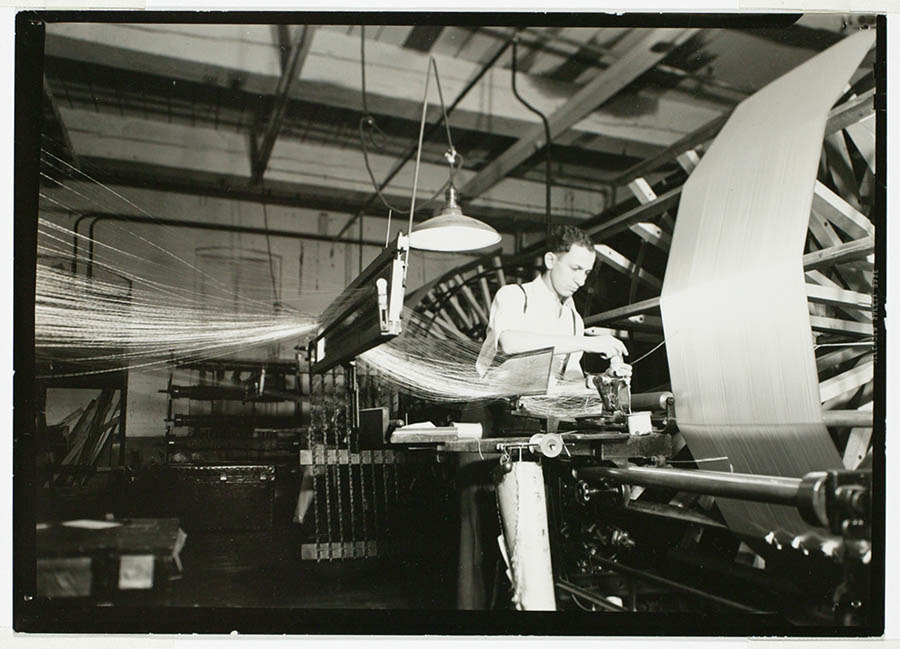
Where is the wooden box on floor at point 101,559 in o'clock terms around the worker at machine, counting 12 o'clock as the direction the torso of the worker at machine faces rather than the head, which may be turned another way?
The wooden box on floor is roughly at 4 o'clock from the worker at machine.

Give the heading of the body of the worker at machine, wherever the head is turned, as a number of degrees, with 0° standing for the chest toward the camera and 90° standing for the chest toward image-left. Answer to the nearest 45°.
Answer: approximately 315°

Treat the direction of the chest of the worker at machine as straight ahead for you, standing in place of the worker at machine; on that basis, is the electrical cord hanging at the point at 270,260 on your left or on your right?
on your right
